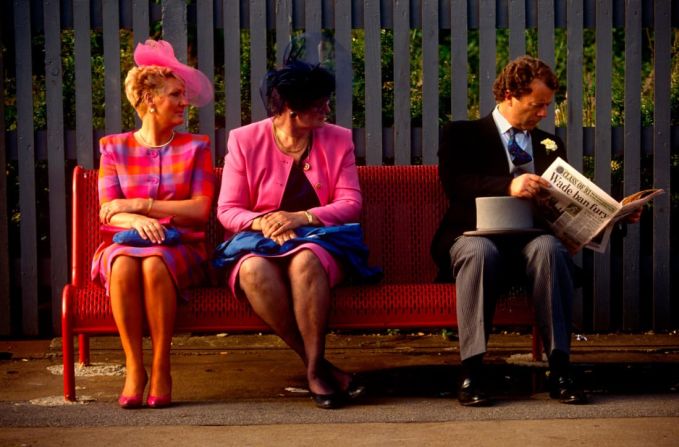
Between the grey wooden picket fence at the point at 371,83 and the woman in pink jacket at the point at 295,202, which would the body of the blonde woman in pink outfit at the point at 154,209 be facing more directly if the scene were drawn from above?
the woman in pink jacket

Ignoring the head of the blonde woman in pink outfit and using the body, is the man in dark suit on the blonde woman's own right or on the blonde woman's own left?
on the blonde woman's own left

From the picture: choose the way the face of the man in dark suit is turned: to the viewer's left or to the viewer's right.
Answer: to the viewer's right

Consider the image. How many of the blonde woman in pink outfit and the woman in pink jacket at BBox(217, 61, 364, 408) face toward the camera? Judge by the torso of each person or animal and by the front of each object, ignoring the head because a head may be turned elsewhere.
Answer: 2

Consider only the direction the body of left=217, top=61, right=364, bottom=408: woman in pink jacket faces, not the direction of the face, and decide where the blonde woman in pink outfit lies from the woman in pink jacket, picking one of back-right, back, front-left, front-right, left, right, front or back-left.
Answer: right

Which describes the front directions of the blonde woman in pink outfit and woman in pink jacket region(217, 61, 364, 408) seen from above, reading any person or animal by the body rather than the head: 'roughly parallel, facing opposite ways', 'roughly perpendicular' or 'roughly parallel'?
roughly parallel

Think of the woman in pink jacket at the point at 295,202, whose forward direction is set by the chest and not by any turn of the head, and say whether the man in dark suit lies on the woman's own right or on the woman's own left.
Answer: on the woman's own left

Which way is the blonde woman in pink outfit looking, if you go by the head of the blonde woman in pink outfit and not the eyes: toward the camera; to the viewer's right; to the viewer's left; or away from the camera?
to the viewer's right

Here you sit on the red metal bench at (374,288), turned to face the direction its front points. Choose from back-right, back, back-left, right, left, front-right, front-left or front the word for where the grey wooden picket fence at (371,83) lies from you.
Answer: back

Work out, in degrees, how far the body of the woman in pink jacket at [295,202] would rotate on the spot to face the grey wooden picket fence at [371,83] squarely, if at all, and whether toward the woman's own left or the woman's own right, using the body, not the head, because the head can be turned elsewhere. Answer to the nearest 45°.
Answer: approximately 180°

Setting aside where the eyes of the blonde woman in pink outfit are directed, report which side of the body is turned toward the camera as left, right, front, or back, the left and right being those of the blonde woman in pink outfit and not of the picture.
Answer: front

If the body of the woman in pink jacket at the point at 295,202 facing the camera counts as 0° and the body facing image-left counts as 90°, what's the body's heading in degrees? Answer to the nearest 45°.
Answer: approximately 0°

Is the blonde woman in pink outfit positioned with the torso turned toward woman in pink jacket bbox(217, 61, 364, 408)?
no
